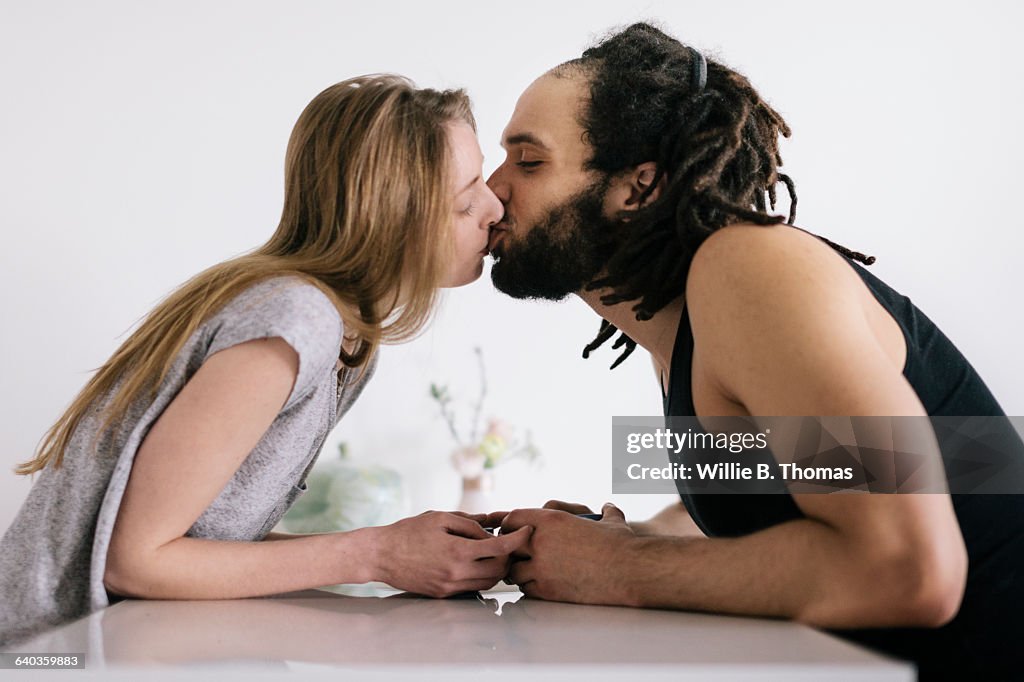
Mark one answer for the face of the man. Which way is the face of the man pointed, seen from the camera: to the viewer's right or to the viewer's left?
to the viewer's left

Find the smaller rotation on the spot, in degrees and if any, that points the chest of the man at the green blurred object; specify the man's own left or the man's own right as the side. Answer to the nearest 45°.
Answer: approximately 45° to the man's own right

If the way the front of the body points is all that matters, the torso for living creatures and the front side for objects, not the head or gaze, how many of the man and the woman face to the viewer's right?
1

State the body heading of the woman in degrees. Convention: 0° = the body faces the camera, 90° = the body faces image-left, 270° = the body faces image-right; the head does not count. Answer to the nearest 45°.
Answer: approximately 270°

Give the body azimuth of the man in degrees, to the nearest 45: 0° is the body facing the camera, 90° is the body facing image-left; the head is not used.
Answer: approximately 90°

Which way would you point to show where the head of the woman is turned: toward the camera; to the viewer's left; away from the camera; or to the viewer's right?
to the viewer's right

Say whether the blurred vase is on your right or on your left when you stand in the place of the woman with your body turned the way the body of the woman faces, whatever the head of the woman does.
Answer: on your left
